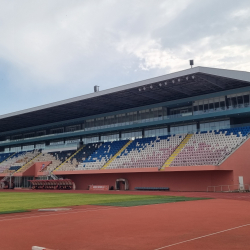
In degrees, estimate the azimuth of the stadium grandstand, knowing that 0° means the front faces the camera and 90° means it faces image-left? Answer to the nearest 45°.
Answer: approximately 45°
